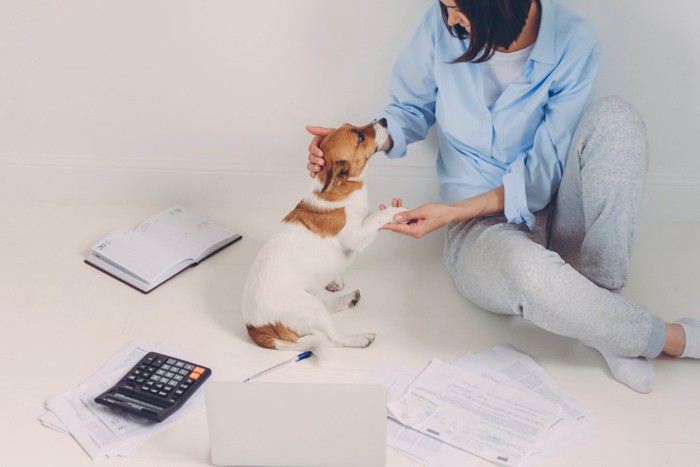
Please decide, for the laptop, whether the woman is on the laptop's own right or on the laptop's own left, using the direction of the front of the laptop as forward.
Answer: on the laptop's own right

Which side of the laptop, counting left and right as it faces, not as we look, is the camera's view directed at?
back

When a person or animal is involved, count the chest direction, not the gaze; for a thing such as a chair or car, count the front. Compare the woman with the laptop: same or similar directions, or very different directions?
very different directions
